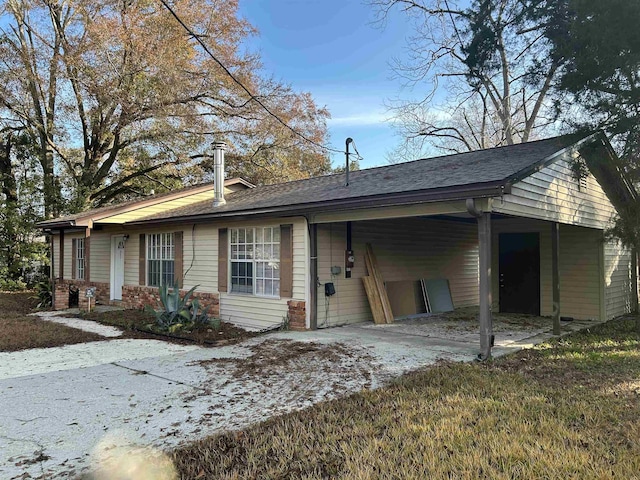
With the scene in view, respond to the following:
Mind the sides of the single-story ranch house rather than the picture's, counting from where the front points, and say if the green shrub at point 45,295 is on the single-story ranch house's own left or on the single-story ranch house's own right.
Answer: on the single-story ranch house's own right

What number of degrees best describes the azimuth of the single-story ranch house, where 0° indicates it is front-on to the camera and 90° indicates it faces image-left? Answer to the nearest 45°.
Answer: approximately 45°
